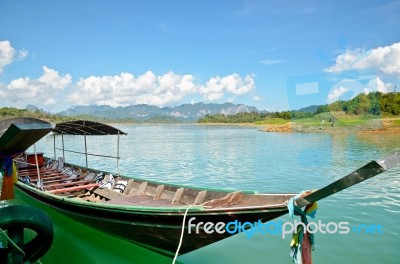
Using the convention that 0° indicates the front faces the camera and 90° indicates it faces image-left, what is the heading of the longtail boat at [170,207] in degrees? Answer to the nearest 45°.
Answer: approximately 315°
